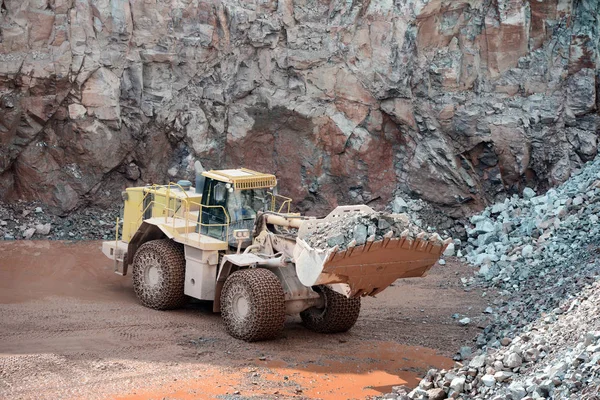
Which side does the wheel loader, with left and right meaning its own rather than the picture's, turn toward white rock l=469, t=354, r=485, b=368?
front

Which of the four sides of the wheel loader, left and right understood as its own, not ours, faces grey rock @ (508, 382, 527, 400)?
front

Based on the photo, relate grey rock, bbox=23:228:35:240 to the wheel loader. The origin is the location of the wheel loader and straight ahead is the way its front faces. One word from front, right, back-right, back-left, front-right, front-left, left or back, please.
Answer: back

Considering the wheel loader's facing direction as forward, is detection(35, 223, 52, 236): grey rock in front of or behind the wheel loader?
behind

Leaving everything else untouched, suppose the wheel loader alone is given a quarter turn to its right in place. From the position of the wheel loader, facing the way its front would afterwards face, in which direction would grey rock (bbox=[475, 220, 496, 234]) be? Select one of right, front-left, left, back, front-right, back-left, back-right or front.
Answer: back

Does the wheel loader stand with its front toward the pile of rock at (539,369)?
yes

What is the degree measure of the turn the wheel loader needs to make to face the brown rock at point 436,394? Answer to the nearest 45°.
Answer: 0° — it already faces it

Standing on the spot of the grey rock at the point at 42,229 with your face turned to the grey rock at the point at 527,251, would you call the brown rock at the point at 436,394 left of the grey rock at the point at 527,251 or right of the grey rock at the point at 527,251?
right

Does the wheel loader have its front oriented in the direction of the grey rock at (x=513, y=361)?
yes

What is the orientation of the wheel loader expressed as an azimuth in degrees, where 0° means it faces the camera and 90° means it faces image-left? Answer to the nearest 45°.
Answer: approximately 315°

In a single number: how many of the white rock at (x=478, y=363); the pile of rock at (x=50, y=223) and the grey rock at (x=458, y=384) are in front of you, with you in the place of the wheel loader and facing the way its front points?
2

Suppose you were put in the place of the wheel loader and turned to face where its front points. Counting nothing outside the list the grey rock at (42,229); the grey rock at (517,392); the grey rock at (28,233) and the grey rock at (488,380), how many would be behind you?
2

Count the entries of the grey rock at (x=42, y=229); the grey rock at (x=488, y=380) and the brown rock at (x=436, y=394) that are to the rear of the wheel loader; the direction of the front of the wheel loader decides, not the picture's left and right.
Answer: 1
